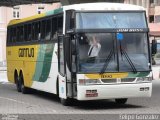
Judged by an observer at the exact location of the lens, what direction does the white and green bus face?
facing the viewer and to the right of the viewer
